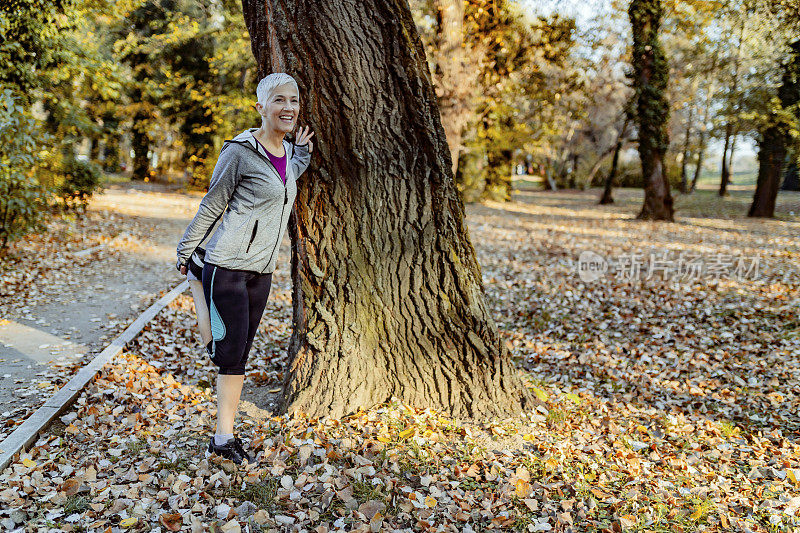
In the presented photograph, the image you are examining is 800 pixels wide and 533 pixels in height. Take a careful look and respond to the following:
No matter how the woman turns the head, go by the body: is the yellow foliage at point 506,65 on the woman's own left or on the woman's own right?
on the woman's own left

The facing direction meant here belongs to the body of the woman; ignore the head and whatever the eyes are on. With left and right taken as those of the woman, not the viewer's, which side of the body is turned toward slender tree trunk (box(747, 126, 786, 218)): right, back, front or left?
left

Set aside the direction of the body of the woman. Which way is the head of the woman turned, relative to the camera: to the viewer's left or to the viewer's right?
to the viewer's right

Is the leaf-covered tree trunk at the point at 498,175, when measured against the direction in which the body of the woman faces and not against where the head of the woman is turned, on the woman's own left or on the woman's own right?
on the woman's own left

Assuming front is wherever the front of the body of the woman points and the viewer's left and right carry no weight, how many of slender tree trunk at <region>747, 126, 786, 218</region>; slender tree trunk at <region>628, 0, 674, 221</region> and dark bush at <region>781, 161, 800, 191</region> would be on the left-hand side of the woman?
3

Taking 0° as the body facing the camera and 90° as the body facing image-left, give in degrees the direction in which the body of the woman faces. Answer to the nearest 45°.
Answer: approximately 315°

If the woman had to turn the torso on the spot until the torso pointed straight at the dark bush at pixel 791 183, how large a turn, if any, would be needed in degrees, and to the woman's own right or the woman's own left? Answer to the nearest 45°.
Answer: approximately 90° to the woman's own left
